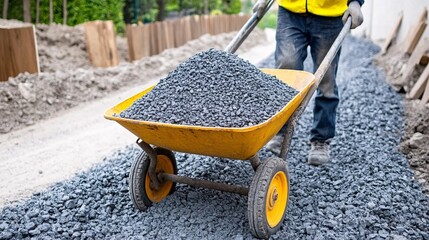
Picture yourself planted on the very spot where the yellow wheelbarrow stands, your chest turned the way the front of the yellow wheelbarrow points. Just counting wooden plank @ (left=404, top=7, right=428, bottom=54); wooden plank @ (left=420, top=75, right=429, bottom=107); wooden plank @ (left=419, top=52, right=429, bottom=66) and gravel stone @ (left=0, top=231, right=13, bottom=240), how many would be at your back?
3

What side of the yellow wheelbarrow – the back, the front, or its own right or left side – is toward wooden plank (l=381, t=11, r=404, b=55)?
back

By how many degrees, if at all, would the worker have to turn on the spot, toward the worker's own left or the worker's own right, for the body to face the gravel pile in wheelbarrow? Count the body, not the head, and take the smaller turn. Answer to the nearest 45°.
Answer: approximately 45° to the worker's own right

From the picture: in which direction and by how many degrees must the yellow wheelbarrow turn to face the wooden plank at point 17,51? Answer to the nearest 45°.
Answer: approximately 90° to its right

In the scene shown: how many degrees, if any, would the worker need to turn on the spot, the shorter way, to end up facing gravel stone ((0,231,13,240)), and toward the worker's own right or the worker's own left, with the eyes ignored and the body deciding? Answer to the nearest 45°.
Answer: approximately 45° to the worker's own right

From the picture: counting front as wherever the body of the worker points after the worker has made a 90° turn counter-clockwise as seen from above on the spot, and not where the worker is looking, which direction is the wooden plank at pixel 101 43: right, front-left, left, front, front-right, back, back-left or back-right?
back-left

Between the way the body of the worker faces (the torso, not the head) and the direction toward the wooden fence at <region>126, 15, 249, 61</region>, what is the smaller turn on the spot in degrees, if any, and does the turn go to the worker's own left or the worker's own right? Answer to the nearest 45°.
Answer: approximately 135° to the worker's own right

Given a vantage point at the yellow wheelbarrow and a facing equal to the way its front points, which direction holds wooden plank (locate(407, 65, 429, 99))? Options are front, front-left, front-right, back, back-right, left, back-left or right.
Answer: back

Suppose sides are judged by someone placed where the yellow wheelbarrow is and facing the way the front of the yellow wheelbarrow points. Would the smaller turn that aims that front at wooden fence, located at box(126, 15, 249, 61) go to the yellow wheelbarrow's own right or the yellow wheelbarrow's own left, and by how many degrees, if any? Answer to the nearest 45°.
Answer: approximately 135° to the yellow wheelbarrow's own right

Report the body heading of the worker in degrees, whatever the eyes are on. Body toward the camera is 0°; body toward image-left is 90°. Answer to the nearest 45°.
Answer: approximately 0°

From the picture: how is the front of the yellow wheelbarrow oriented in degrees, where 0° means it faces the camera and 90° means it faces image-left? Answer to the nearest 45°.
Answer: approximately 45°

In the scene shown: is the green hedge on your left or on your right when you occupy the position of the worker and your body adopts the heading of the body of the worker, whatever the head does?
on your right
